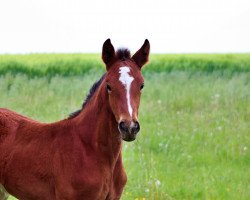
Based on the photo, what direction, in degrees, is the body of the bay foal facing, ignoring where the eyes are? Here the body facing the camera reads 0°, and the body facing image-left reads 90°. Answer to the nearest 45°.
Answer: approximately 315°
